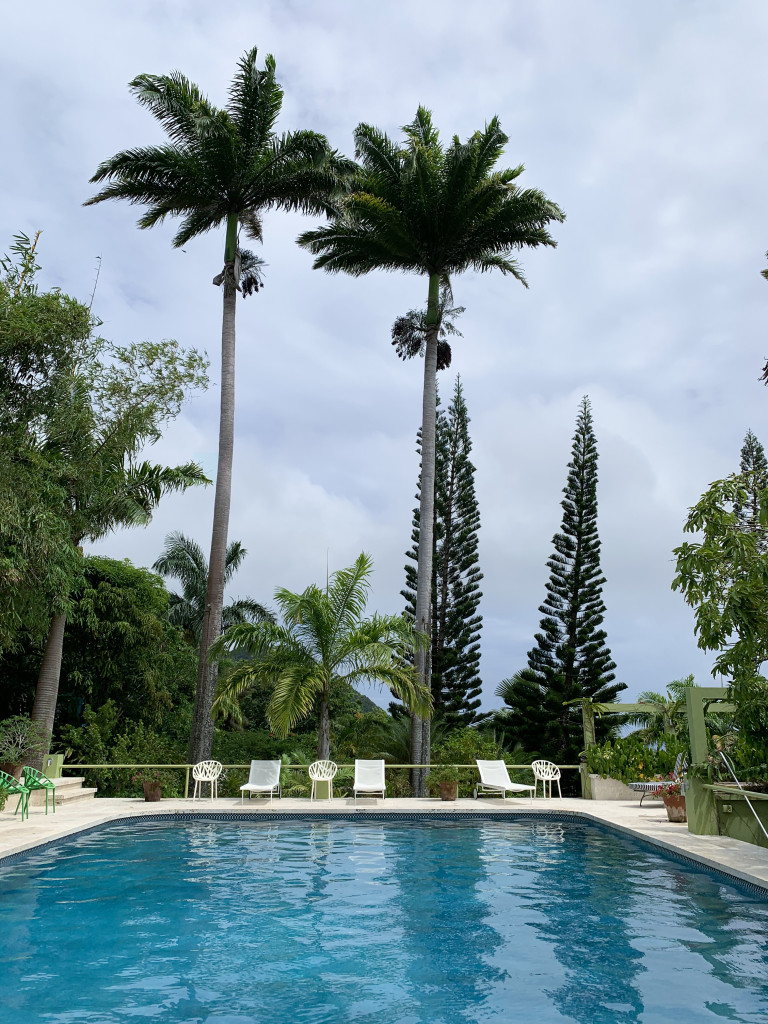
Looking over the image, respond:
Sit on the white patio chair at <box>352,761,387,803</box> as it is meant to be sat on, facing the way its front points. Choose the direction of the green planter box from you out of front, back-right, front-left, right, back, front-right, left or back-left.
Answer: front-left

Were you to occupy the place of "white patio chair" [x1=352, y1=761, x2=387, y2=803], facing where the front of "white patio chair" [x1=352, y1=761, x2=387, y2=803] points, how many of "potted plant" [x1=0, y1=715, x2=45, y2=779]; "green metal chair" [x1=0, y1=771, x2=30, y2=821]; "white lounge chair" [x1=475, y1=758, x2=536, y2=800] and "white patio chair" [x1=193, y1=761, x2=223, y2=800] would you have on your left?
1

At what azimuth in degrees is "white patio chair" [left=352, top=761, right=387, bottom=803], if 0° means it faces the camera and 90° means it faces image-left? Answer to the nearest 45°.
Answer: approximately 0°

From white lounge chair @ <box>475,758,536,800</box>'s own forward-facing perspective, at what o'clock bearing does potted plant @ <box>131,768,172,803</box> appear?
The potted plant is roughly at 4 o'clock from the white lounge chair.

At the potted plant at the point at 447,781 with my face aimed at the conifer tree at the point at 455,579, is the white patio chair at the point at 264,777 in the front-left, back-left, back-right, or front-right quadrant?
back-left

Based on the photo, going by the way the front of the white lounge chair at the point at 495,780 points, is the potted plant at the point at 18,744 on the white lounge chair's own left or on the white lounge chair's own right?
on the white lounge chair's own right

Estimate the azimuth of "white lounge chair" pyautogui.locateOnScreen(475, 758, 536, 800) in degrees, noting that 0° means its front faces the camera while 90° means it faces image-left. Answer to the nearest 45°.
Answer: approximately 315°

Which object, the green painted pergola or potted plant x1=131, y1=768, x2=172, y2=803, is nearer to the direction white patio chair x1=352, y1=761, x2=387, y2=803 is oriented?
the green painted pergola

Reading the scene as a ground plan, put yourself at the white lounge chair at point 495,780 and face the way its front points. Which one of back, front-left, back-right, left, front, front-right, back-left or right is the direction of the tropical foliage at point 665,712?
left

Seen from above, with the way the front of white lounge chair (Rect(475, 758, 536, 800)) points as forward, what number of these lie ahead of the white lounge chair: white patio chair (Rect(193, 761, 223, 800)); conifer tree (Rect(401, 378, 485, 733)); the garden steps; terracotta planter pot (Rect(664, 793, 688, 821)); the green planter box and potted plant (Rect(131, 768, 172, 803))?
2

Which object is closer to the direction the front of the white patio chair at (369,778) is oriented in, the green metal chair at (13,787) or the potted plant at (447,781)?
the green metal chair

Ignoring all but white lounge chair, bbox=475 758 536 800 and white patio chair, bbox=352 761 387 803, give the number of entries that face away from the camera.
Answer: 0

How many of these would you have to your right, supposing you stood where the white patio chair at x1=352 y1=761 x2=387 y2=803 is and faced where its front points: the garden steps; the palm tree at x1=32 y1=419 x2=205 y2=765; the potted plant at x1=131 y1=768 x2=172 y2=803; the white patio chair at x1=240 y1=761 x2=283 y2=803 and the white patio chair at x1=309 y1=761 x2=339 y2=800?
5

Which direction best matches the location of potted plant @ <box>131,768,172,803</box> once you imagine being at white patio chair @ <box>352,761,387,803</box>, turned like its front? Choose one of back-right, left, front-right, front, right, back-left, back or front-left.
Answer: right

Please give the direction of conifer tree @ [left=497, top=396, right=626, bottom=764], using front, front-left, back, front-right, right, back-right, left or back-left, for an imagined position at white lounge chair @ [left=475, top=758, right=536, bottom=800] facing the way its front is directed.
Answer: back-left
